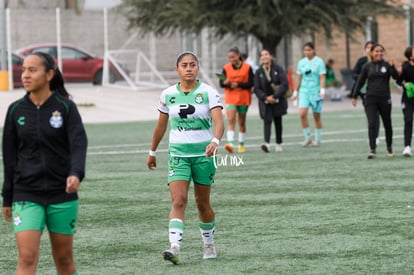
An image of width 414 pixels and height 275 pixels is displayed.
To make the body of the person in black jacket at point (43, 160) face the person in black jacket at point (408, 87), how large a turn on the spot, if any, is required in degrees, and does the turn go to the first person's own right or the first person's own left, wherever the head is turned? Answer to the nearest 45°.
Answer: approximately 135° to the first person's own left

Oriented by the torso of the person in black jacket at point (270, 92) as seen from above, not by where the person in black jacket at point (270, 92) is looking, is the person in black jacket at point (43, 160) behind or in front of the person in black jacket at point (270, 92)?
in front

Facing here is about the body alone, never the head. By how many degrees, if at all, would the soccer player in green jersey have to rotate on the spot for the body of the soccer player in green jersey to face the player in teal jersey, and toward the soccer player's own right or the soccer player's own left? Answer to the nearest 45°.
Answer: approximately 180°

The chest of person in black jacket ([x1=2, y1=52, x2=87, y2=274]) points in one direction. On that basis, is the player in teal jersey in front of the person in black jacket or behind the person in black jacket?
behind

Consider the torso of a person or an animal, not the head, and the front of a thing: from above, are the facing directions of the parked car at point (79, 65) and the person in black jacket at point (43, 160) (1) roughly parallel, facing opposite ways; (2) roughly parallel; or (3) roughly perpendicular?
roughly perpendicular

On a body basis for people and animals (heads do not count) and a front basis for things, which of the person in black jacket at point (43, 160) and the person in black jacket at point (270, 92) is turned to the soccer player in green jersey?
the person in black jacket at point (270, 92)

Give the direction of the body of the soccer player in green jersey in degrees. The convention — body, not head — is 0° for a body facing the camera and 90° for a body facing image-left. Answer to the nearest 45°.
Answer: approximately 0°
